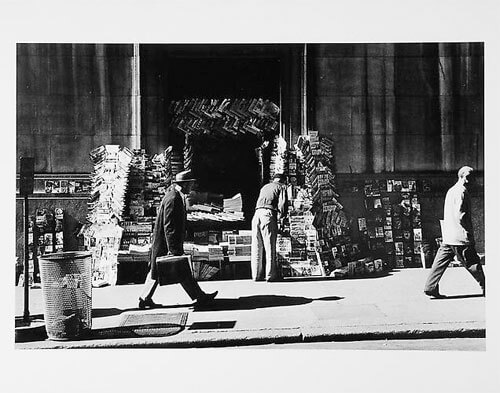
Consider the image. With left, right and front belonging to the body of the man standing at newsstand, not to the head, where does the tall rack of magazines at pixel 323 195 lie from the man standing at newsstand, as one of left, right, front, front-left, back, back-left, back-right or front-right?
front-right

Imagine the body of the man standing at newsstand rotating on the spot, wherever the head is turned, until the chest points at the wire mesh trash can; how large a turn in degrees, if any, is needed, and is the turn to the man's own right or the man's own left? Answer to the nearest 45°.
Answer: approximately 135° to the man's own left

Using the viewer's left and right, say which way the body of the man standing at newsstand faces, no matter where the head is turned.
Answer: facing away from the viewer and to the right of the viewer

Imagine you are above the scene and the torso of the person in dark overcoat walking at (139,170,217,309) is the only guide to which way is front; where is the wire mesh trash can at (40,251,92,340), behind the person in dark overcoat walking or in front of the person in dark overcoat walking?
behind

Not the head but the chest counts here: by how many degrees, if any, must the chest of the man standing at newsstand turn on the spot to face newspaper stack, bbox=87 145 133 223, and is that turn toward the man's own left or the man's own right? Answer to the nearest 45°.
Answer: approximately 135° to the man's own left

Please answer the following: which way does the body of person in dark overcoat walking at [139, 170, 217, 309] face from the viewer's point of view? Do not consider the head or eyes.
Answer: to the viewer's right

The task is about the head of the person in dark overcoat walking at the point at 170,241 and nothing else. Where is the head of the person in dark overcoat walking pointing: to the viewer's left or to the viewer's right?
to the viewer's right
